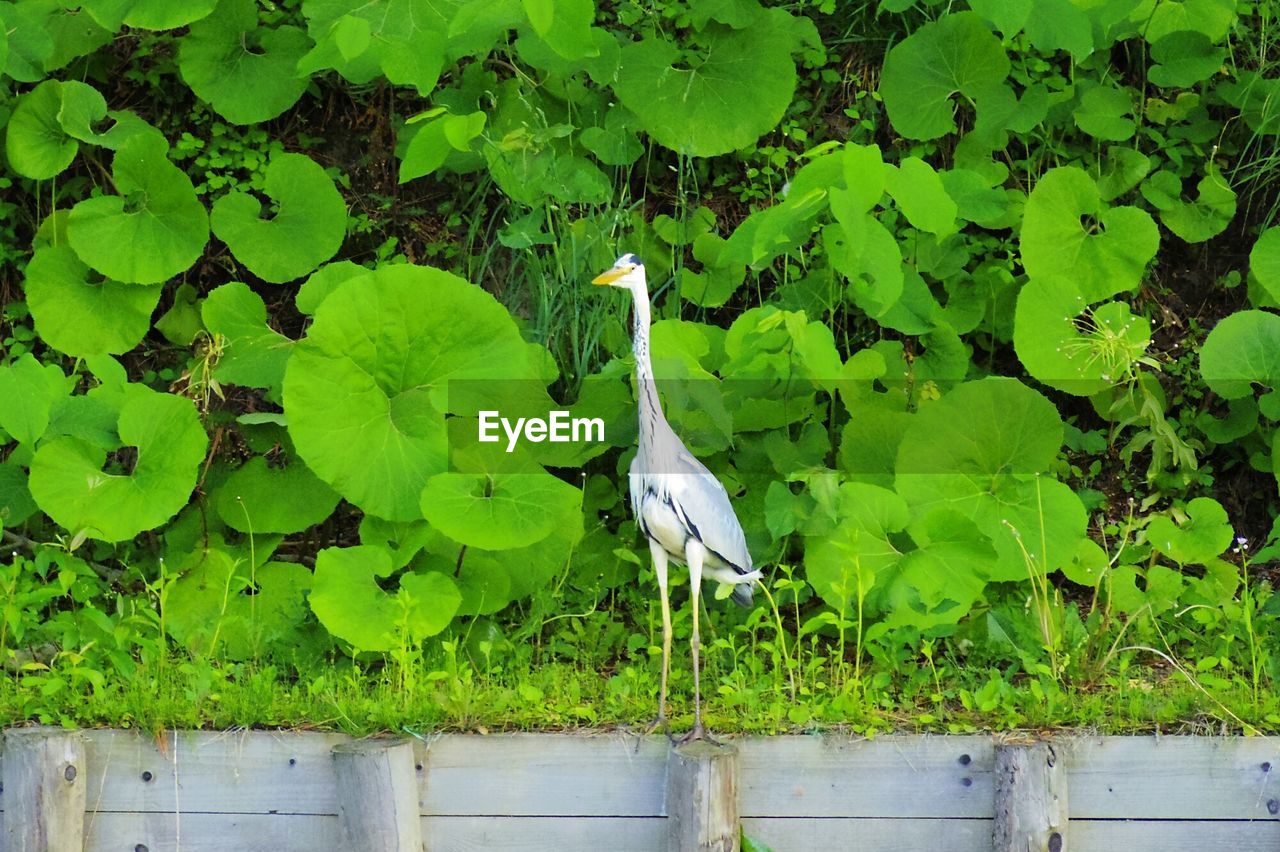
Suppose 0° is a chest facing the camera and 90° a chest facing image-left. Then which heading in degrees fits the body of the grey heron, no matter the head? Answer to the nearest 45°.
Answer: approximately 45°

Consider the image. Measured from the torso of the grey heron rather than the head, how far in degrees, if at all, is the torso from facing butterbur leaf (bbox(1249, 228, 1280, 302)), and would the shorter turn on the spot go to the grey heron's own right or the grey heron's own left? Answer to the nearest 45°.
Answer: approximately 180°

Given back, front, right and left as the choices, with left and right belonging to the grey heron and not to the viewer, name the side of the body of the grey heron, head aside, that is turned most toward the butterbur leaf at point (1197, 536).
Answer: back

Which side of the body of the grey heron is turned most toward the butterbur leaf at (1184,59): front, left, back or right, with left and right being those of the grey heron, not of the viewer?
back

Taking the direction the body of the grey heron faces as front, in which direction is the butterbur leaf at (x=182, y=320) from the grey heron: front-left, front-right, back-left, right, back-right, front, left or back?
right

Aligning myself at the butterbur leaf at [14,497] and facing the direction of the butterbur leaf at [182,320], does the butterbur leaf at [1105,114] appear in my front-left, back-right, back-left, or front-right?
front-right

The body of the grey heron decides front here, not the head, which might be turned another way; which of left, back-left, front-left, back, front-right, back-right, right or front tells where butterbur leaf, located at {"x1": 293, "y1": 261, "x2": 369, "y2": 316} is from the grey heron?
right

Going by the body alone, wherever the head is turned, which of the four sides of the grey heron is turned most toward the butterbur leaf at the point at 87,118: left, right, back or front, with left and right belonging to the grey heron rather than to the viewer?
right

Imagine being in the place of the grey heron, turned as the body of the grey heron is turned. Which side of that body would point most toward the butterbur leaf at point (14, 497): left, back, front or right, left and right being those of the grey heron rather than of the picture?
right

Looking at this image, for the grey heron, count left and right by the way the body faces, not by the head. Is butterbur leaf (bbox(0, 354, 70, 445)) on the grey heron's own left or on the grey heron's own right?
on the grey heron's own right

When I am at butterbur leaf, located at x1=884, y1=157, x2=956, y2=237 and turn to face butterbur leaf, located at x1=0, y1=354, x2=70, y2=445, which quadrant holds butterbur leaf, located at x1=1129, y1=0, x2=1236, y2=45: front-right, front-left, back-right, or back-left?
back-right

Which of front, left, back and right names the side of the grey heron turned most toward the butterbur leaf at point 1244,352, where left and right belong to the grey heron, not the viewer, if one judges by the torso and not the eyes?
back
